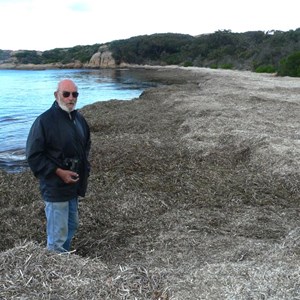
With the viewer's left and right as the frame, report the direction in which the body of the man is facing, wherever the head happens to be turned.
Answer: facing the viewer and to the right of the viewer
